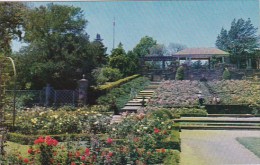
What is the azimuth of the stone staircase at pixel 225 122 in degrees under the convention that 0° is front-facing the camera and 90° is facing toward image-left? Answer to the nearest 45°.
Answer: approximately 0°

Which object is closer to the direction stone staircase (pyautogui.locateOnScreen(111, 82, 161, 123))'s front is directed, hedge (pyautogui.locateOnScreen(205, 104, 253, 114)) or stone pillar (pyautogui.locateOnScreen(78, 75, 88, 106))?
the stone pillar

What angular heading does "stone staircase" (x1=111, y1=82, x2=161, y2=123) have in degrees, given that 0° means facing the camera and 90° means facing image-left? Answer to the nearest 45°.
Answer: approximately 45°

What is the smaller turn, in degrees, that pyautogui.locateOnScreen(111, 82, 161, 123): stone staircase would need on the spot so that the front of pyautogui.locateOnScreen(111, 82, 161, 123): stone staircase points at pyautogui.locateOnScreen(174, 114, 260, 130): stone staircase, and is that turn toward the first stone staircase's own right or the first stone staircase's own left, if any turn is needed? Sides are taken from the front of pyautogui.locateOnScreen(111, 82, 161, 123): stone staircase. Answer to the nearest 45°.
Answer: approximately 135° to the first stone staircase's own left
